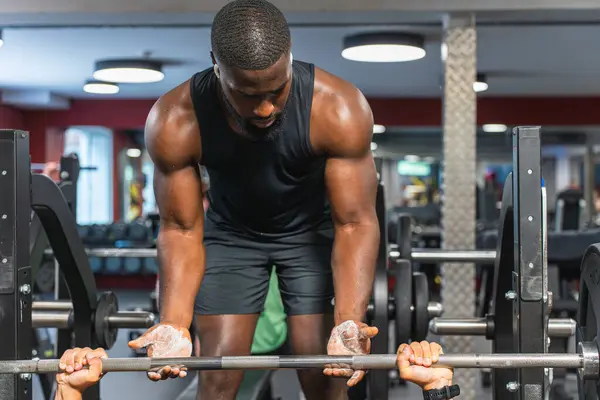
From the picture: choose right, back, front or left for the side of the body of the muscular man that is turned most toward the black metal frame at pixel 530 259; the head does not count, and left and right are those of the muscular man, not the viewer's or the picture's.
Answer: left

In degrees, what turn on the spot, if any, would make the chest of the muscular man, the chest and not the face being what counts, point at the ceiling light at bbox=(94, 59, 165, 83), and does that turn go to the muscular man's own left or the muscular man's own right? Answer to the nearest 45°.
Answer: approximately 180°

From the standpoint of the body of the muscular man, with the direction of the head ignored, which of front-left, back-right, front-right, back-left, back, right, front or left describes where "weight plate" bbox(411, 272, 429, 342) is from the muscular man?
back-left

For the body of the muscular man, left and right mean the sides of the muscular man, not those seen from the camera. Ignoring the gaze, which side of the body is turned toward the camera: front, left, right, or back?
front

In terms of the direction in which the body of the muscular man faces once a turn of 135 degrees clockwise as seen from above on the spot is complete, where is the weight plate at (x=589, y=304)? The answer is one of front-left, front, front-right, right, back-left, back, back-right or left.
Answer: back-right

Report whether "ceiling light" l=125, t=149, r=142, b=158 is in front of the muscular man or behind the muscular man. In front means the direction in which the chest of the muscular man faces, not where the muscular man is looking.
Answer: behind

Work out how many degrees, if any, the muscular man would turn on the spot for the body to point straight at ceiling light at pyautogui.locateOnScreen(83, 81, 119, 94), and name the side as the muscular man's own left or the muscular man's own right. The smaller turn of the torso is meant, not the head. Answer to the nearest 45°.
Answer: approximately 180°

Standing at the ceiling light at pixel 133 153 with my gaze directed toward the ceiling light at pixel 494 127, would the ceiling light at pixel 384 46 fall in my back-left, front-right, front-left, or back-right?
front-right

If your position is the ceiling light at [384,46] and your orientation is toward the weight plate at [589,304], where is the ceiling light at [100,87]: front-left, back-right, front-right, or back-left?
back-right

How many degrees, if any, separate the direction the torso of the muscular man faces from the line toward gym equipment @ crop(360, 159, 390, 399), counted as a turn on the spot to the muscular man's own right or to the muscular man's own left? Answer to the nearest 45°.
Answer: approximately 135° to the muscular man's own left
